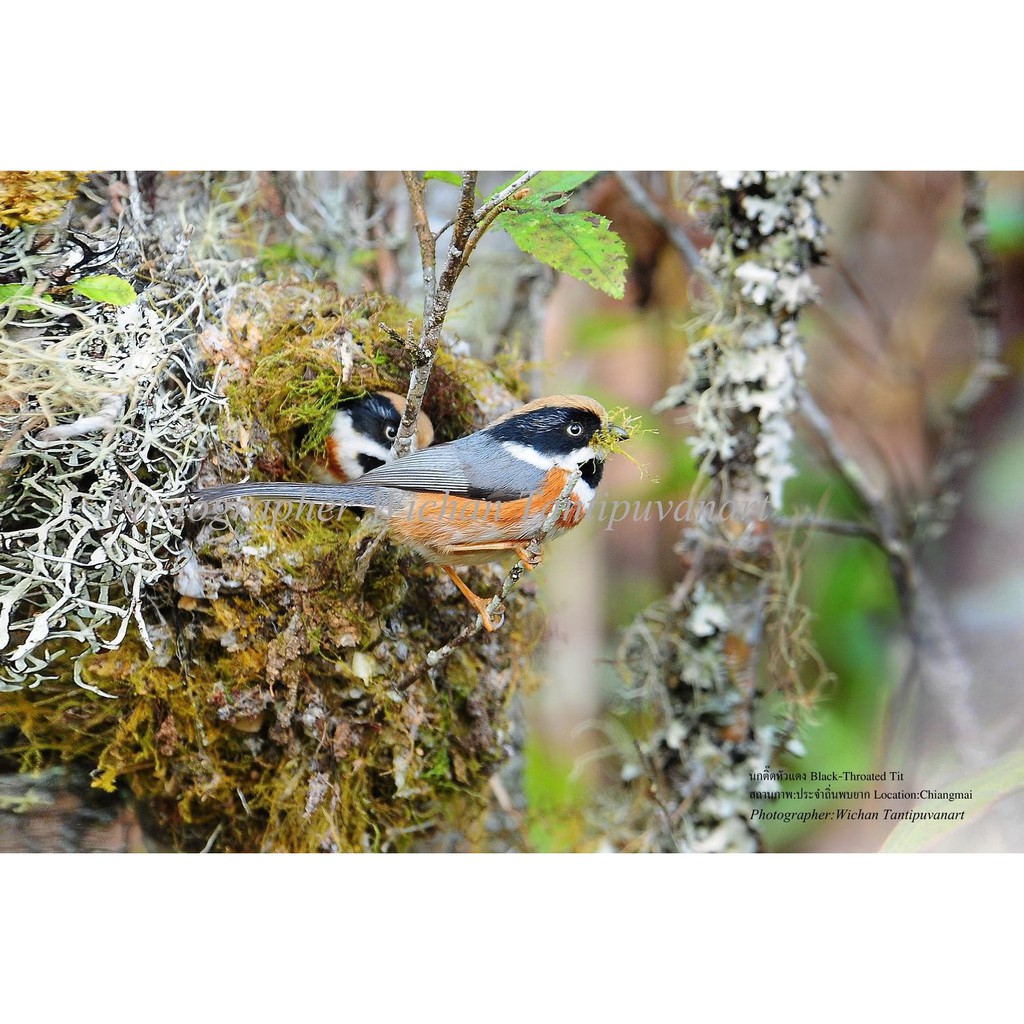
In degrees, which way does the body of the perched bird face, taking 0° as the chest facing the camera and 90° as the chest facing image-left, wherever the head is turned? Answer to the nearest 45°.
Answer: approximately 270°
